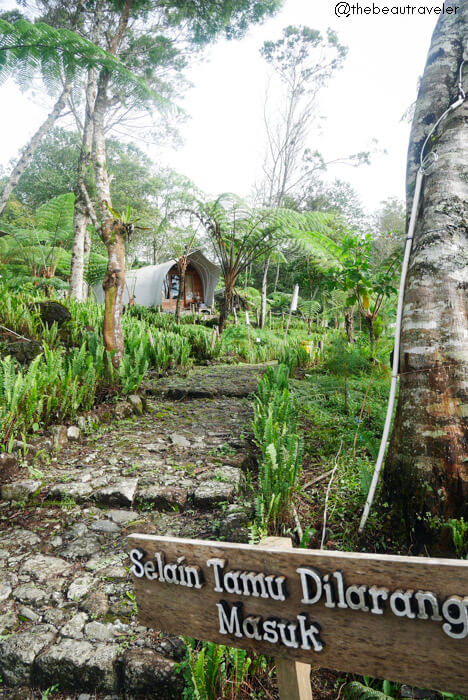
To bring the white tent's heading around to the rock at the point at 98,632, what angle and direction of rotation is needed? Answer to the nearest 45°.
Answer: approximately 45° to its right

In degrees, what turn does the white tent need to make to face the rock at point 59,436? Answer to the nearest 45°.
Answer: approximately 45° to its right

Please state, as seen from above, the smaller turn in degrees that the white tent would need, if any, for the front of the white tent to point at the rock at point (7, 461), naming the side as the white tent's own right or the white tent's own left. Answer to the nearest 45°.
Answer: approximately 45° to the white tent's own right

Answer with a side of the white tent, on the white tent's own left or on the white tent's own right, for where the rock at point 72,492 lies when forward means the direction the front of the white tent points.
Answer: on the white tent's own right

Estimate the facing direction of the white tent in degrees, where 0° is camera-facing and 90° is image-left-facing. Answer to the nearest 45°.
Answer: approximately 315°

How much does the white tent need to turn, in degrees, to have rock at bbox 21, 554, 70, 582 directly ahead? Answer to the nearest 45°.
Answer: approximately 45° to its right

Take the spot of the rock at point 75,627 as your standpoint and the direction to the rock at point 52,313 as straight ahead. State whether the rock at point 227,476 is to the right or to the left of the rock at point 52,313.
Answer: right

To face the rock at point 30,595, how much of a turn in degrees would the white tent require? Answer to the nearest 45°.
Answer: approximately 45° to its right

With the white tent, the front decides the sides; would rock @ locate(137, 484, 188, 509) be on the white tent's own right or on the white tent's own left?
on the white tent's own right
